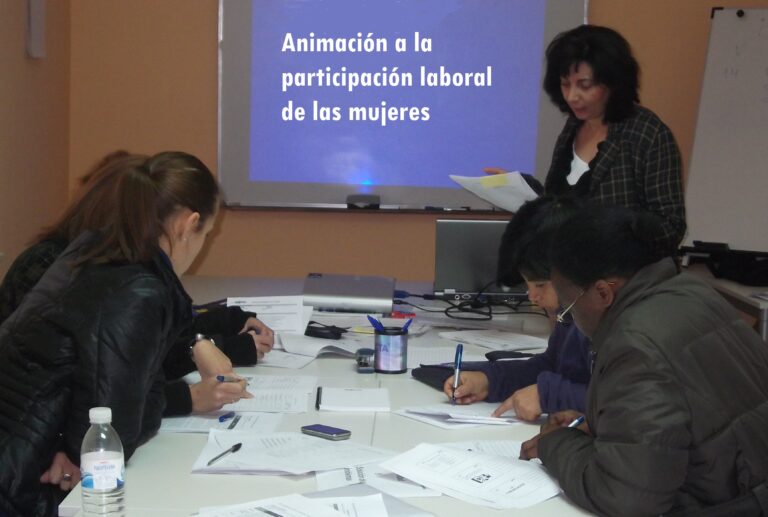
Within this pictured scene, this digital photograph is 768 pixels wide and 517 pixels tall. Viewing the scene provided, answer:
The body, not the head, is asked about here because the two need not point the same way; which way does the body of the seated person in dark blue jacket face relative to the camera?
to the viewer's left

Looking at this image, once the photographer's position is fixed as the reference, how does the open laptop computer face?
facing away from the viewer

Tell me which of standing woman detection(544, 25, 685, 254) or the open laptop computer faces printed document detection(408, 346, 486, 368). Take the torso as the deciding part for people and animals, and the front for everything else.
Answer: the standing woman

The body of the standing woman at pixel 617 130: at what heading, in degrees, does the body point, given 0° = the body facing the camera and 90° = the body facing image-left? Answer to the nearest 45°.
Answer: approximately 45°

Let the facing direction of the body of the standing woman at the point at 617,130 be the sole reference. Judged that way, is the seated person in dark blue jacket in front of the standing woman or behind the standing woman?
in front

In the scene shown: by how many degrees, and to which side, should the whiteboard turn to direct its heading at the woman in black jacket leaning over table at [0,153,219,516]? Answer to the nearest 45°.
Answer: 0° — it already faces them

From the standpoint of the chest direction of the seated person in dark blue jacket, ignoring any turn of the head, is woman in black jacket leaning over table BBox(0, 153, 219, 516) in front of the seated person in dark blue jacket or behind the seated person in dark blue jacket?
in front

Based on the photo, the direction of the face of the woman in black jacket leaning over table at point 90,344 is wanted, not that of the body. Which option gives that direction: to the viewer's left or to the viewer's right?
to the viewer's right

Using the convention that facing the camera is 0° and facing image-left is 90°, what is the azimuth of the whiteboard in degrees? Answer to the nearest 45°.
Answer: approximately 0°

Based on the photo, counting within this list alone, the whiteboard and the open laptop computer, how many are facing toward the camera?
1

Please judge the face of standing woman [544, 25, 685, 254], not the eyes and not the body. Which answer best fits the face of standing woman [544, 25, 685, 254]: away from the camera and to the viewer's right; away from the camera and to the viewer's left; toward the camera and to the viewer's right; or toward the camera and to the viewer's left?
toward the camera and to the viewer's left

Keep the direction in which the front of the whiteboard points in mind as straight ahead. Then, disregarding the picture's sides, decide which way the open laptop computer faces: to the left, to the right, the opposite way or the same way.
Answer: the opposite way

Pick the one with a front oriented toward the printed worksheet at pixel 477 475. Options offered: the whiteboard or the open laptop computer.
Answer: the whiteboard

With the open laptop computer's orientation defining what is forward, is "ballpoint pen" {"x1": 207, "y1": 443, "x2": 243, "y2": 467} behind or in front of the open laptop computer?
behind

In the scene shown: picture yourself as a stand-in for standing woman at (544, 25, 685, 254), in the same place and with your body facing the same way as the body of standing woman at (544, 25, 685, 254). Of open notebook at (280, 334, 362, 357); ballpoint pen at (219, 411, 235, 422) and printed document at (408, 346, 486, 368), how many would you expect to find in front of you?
3

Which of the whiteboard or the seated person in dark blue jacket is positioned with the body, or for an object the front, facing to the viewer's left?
the seated person in dark blue jacket
